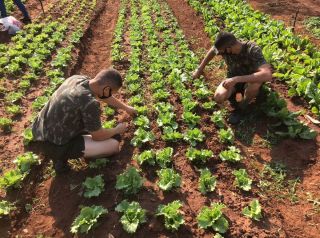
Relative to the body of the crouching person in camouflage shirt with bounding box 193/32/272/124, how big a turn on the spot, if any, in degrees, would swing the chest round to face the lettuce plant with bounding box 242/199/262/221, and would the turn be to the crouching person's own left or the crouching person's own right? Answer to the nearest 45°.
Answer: approximately 45° to the crouching person's own left

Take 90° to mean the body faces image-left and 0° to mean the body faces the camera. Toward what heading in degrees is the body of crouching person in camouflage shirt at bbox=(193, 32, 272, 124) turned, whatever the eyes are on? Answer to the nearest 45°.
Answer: approximately 45°

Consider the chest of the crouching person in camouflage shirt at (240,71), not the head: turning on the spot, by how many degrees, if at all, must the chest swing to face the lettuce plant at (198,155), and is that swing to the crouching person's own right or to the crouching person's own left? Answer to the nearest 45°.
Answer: approximately 45° to the crouching person's own left

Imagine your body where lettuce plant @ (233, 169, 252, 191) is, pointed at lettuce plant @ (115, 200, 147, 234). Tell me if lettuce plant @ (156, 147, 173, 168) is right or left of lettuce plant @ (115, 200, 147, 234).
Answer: right

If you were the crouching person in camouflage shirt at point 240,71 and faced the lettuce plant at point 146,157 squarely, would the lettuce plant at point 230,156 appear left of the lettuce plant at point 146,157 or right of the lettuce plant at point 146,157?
left

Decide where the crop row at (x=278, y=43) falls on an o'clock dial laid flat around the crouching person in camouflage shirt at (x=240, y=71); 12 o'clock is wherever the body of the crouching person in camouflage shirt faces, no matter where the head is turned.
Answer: The crop row is roughly at 5 o'clock from the crouching person in camouflage shirt.

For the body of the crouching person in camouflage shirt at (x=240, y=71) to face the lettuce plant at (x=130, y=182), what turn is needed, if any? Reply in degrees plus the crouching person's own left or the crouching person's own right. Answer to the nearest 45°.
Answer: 0° — they already face it

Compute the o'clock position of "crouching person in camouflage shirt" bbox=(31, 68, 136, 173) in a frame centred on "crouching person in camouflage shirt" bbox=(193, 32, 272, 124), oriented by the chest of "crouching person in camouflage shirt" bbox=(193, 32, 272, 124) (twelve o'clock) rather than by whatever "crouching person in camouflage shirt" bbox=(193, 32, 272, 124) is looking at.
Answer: "crouching person in camouflage shirt" bbox=(31, 68, 136, 173) is roughly at 12 o'clock from "crouching person in camouflage shirt" bbox=(193, 32, 272, 124).

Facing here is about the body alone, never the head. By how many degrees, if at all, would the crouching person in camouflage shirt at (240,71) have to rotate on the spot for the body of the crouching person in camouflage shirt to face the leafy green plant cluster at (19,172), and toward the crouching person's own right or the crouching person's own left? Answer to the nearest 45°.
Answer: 0° — they already face it

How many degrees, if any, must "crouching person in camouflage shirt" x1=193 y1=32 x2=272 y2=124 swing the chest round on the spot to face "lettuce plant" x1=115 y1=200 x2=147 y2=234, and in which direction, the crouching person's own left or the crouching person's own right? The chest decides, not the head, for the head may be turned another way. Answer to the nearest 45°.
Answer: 0° — they already face it

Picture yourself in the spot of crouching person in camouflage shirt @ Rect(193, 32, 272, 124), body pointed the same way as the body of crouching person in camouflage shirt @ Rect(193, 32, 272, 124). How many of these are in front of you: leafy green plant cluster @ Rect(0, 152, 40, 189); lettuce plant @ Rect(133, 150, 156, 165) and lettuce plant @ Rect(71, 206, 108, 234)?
3
